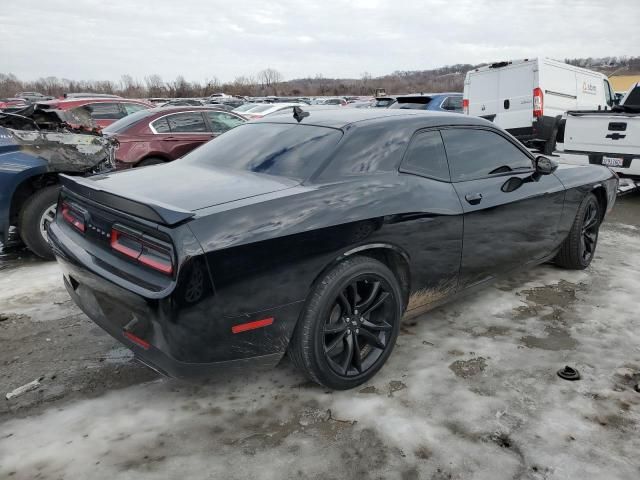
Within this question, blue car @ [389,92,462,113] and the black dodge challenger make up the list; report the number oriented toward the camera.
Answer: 0

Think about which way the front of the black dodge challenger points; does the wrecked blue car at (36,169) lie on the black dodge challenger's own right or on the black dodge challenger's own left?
on the black dodge challenger's own left

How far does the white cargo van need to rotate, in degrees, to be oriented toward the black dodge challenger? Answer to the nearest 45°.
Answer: approximately 135° to its right

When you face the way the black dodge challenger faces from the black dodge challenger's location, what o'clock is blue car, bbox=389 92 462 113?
The blue car is roughly at 11 o'clock from the black dodge challenger.

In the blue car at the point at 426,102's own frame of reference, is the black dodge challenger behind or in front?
behind

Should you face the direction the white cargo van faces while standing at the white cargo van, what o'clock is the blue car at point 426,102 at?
The blue car is roughly at 8 o'clock from the white cargo van.

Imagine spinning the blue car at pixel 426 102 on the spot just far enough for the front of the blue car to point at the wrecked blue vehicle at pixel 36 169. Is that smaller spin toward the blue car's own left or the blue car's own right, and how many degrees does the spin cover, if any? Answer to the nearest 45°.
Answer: approximately 180°

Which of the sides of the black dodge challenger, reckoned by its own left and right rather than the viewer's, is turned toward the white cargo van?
front

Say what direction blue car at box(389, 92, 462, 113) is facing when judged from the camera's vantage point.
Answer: facing away from the viewer and to the right of the viewer

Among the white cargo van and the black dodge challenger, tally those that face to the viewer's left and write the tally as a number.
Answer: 0

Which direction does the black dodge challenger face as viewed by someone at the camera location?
facing away from the viewer and to the right of the viewer

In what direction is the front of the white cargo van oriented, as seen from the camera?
facing away from the viewer and to the right of the viewer
